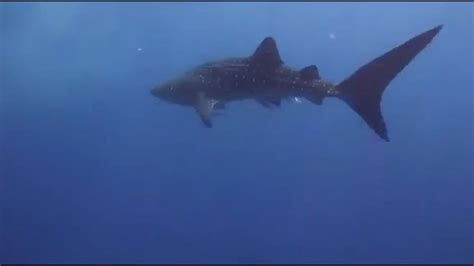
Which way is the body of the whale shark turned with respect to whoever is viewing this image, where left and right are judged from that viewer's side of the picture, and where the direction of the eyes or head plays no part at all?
facing to the left of the viewer
